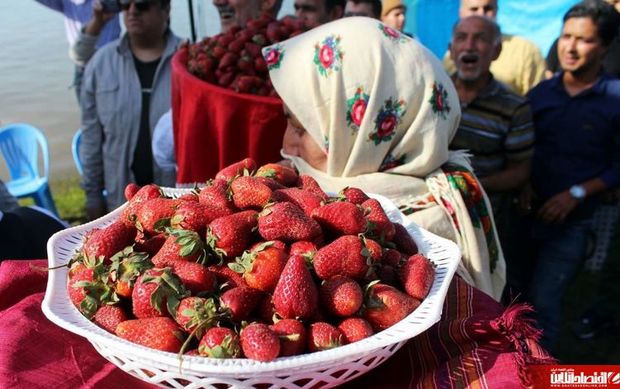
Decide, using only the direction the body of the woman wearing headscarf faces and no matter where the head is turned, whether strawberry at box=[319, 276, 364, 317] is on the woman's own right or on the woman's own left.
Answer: on the woman's own left

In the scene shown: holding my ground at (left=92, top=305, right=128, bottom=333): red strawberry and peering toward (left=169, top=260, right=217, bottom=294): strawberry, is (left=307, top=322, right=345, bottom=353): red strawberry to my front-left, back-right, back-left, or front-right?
front-right

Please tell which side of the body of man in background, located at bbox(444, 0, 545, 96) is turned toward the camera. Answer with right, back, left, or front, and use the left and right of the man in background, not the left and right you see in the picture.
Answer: front

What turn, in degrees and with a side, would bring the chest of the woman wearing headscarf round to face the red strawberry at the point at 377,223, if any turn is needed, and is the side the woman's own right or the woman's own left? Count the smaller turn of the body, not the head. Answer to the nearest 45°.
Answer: approximately 90° to the woman's own left

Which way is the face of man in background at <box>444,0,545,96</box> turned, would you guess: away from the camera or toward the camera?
toward the camera

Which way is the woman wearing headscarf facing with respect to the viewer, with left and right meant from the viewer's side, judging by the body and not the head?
facing to the left of the viewer

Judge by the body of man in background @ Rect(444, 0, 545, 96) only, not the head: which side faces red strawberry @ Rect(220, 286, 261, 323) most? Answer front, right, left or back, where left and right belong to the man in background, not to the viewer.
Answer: front
